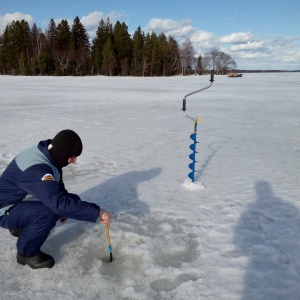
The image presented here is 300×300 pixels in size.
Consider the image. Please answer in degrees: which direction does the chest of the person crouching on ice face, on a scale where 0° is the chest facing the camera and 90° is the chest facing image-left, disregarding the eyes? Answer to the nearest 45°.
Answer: approximately 270°
